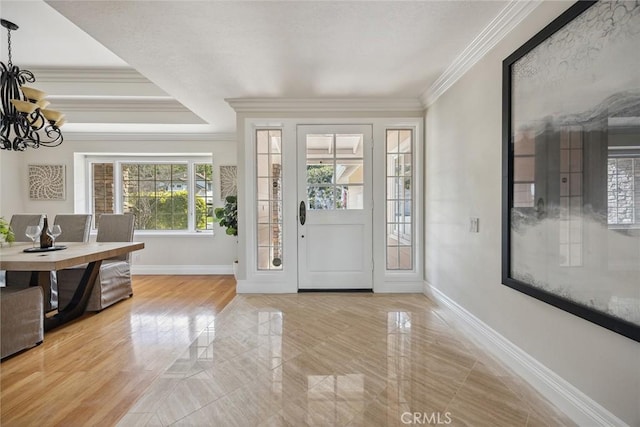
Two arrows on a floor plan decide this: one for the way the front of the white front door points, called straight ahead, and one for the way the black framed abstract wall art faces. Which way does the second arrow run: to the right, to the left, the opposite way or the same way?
to the right

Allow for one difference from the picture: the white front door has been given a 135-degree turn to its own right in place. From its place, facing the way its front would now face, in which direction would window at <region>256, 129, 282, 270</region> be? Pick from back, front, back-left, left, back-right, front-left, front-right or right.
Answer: front-left

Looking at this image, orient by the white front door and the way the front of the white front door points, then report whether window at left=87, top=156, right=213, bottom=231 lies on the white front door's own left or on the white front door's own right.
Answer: on the white front door's own right

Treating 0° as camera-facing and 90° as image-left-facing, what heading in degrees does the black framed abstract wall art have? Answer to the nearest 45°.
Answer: approximately 45°

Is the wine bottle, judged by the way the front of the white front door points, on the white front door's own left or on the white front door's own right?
on the white front door's own right

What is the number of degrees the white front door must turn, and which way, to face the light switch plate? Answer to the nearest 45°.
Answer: approximately 45° to its left

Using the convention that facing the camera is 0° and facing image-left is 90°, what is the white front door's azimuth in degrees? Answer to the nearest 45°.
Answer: approximately 0°

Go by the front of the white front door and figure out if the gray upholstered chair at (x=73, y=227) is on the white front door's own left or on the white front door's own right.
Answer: on the white front door's own right
